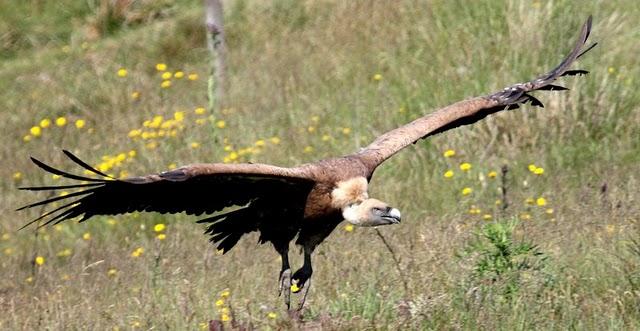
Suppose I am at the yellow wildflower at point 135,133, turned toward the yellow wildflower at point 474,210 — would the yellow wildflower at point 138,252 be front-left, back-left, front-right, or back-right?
front-right

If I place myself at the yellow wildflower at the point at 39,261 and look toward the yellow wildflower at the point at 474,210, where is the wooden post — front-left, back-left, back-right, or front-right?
front-left

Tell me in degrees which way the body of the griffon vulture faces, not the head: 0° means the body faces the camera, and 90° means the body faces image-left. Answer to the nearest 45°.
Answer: approximately 315°

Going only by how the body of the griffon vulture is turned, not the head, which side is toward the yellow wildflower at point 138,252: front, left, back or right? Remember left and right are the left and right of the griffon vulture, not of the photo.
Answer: back

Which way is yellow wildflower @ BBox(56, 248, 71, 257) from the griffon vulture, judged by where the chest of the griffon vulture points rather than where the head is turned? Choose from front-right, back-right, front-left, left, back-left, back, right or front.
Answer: back

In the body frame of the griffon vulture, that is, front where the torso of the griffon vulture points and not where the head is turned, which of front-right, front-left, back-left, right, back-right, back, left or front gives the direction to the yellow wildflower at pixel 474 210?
left

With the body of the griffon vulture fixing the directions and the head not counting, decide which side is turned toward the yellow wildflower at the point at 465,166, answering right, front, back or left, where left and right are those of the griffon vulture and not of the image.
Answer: left

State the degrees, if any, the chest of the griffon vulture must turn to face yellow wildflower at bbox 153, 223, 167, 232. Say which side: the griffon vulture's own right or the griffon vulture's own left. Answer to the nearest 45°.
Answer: approximately 180°
